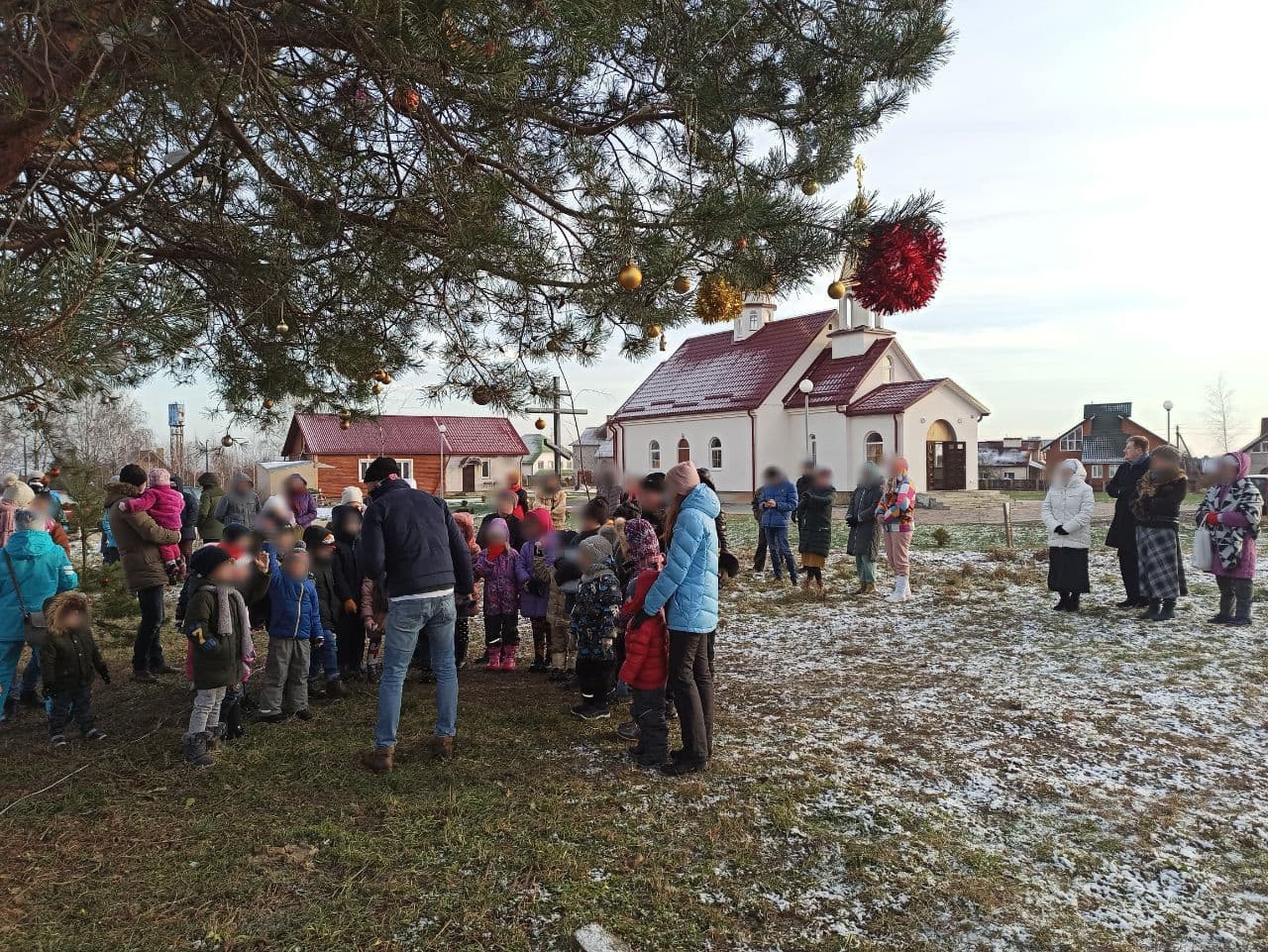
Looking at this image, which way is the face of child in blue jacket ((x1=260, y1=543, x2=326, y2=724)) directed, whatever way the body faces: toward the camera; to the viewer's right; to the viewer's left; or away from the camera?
toward the camera

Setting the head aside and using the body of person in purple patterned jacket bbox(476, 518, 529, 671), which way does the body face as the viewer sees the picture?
toward the camera

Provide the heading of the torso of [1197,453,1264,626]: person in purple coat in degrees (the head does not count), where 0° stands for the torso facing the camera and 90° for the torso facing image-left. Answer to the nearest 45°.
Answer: approximately 45°

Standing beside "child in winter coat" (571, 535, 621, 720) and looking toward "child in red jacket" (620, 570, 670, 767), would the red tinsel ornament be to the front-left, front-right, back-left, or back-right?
front-left

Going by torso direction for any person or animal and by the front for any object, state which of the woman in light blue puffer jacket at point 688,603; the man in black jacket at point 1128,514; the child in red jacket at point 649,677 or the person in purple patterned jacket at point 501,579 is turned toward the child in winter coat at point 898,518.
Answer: the man in black jacket

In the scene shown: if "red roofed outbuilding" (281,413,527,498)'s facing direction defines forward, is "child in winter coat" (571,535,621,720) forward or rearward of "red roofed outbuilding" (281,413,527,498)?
forward

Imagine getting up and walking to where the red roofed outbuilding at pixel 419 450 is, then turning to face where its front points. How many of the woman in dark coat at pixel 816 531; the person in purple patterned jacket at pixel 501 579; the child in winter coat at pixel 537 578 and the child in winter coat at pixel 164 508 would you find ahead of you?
4

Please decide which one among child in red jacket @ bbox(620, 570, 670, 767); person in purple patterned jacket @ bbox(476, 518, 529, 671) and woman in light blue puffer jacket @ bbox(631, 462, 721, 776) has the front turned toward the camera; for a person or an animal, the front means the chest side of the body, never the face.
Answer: the person in purple patterned jacket

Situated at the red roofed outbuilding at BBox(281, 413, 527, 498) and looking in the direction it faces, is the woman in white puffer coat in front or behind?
in front

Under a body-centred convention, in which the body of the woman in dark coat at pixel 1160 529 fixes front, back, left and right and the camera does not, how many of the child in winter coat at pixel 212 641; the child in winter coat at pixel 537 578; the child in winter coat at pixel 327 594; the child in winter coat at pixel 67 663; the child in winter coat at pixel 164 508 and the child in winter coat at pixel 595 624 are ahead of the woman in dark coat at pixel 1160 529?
6

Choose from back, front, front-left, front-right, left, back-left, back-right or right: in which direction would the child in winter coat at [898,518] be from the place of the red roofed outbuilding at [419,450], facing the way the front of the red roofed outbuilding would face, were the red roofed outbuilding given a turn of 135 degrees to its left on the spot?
back-right

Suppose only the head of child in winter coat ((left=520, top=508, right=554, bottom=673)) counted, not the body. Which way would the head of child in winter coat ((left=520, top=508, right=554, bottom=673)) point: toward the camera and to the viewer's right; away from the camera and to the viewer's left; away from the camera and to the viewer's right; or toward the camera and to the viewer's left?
toward the camera and to the viewer's left
